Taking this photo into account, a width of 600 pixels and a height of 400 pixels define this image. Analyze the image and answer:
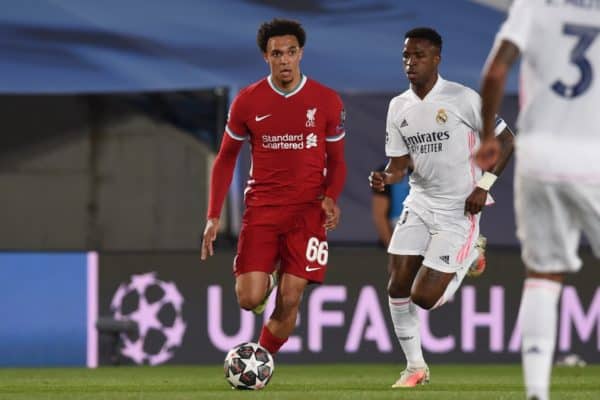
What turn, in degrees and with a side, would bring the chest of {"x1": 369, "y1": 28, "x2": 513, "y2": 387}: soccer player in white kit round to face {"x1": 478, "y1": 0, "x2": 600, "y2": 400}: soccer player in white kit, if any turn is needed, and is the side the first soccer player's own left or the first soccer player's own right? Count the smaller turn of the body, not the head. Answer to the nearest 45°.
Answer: approximately 45° to the first soccer player's own left

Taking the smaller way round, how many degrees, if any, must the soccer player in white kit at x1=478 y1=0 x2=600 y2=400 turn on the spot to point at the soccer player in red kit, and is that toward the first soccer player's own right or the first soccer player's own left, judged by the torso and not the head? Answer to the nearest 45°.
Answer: approximately 45° to the first soccer player's own left

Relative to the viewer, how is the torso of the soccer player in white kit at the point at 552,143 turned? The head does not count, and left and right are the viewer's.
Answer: facing away from the viewer

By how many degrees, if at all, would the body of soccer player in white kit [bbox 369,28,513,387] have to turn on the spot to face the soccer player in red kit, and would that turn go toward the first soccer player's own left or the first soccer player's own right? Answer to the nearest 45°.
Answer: approximately 45° to the first soccer player's own right

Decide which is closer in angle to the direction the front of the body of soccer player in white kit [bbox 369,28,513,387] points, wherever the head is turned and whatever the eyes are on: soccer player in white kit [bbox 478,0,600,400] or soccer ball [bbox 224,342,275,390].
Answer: the soccer ball

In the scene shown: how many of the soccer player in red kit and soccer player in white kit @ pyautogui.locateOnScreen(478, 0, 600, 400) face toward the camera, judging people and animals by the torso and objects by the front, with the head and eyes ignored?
1

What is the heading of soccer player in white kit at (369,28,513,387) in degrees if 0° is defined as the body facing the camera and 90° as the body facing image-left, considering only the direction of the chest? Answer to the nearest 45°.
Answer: approximately 45°

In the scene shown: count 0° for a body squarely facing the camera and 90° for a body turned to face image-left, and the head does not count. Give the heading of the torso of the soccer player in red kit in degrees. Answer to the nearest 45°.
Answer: approximately 0°

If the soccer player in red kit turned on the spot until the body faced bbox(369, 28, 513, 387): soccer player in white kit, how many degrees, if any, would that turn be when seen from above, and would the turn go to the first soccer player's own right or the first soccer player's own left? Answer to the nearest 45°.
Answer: approximately 90° to the first soccer player's own left
